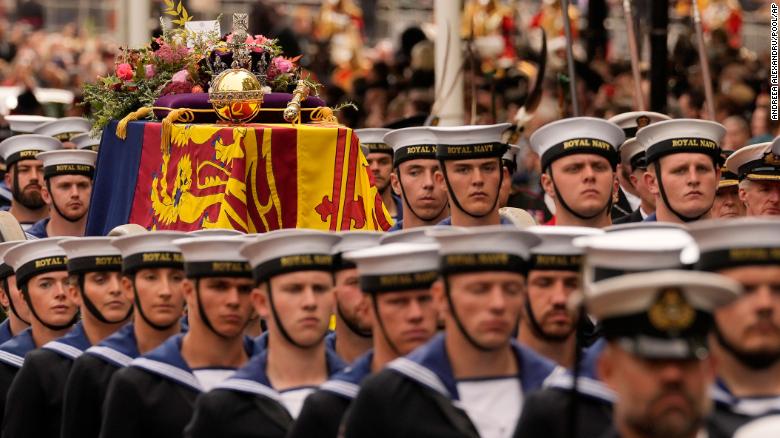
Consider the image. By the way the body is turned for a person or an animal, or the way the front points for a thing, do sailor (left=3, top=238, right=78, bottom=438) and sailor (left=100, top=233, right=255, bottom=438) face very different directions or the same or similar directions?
same or similar directions

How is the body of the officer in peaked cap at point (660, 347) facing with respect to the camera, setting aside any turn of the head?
toward the camera

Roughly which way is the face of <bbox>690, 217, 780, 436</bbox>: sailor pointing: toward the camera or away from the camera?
toward the camera

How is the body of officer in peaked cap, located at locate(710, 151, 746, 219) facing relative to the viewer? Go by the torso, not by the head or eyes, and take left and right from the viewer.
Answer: facing the viewer

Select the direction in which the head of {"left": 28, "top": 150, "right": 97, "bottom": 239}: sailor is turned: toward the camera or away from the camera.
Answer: toward the camera

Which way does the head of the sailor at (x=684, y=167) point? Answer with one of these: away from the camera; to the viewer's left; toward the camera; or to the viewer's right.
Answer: toward the camera

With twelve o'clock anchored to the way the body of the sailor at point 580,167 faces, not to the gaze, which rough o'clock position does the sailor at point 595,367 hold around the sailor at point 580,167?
the sailor at point 595,367 is roughly at 12 o'clock from the sailor at point 580,167.

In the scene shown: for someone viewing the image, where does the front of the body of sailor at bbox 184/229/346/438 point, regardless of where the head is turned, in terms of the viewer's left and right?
facing the viewer and to the right of the viewer

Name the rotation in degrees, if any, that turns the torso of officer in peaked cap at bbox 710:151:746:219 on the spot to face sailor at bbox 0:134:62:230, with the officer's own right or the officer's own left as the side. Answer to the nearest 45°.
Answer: approximately 90° to the officer's own right

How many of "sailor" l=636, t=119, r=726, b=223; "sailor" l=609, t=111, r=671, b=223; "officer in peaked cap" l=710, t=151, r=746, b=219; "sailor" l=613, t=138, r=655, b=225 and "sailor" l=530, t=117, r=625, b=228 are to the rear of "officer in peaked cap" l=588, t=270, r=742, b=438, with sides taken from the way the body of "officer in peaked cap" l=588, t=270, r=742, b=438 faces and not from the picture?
5

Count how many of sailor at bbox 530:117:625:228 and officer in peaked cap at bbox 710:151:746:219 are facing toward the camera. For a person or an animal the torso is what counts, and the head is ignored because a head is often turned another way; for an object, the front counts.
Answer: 2

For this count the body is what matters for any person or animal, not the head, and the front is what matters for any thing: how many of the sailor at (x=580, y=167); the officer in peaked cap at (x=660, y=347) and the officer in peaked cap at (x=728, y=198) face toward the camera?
3

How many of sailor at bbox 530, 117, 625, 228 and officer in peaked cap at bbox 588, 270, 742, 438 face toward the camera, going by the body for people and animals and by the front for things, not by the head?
2
